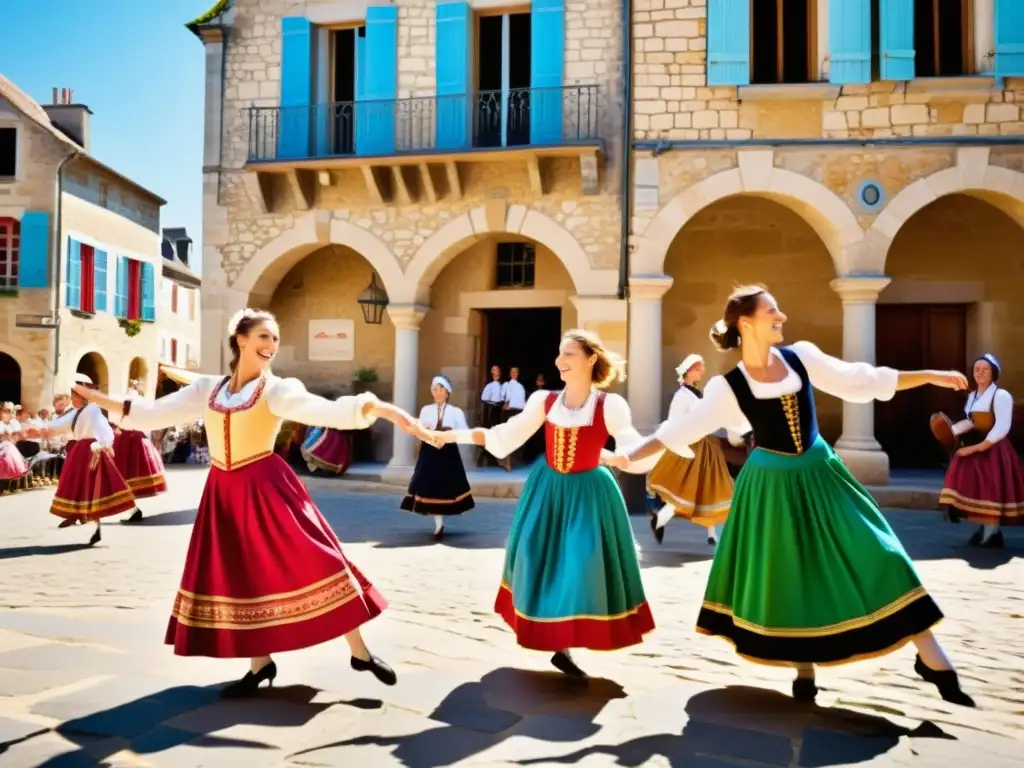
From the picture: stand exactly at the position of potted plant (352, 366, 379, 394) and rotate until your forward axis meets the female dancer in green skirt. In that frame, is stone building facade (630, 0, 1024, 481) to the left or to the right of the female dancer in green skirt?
left

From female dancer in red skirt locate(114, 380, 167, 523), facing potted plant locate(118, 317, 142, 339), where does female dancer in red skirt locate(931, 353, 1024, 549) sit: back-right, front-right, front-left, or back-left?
back-right

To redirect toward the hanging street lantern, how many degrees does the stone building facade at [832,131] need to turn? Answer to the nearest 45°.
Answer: approximately 90° to its right

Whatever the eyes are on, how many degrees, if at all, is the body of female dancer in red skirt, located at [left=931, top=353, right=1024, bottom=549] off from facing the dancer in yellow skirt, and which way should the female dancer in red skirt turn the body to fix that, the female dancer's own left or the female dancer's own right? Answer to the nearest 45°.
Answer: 0° — they already face them

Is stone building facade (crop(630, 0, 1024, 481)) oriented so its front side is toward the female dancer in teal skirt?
yes

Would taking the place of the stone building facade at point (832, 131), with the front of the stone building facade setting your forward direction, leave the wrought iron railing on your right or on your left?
on your right

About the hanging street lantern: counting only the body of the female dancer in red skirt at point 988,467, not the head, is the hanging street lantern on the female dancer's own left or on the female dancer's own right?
on the female dancer's own right
